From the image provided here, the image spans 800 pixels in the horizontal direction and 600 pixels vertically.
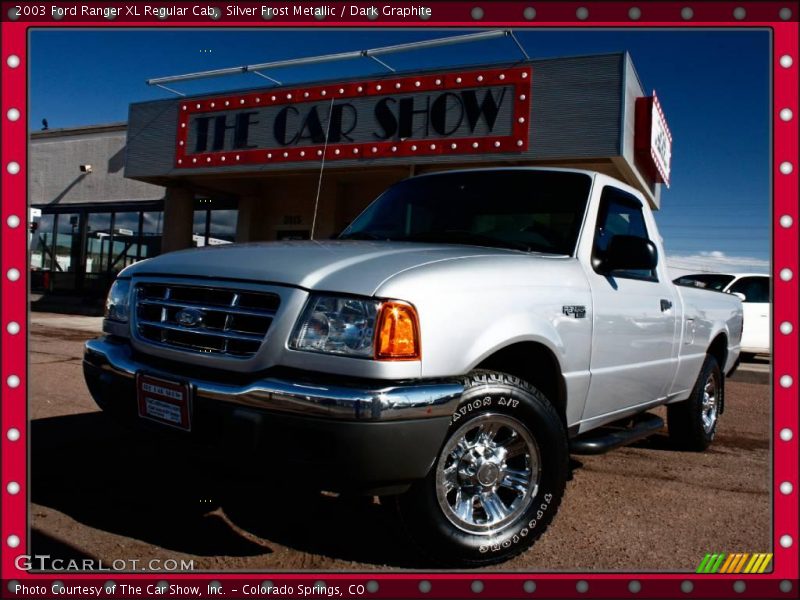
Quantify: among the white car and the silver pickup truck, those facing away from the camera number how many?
0

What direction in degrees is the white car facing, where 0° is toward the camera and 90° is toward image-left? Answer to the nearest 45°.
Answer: approximately 45°

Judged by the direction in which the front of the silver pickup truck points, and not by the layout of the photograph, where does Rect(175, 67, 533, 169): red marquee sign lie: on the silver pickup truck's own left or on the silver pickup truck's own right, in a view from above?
on the silver pickup truck's own right

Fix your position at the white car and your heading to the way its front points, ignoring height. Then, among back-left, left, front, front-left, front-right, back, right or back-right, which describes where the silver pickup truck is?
front-left

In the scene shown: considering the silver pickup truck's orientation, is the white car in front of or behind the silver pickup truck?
behind

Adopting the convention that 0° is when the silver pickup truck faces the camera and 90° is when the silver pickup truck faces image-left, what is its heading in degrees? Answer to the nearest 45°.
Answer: approximately 45°
